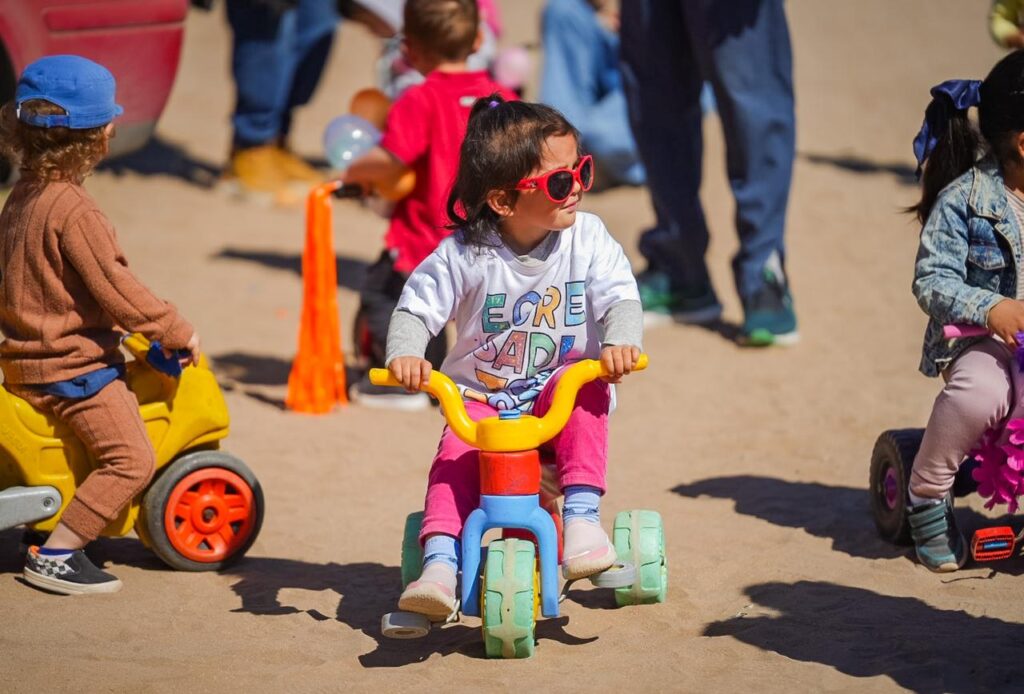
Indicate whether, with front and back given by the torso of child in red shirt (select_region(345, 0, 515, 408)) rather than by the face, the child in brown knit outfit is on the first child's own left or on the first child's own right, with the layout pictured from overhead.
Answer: on the first child's own left

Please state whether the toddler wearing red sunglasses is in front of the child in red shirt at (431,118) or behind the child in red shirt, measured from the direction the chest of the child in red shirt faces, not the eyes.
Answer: behind

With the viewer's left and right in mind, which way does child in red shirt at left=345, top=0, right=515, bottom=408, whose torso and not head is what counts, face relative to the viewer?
facing away from the viewer and to the left of the viewer

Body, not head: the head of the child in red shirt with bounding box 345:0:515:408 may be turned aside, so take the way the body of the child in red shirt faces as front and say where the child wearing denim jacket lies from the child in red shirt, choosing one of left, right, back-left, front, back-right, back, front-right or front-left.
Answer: back

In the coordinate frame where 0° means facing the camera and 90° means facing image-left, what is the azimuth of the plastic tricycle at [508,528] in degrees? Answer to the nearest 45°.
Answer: approximately 0°

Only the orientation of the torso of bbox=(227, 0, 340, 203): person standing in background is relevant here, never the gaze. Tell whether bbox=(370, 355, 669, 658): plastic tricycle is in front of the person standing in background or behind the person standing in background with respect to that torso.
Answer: in front

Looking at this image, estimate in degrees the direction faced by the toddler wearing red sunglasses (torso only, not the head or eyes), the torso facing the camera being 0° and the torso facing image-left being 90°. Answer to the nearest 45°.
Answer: approximately 0°

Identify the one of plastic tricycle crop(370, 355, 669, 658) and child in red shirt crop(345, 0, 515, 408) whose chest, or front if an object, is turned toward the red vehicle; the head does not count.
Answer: the child in red shirt

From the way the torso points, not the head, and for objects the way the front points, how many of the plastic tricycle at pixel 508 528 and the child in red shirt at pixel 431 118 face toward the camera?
1

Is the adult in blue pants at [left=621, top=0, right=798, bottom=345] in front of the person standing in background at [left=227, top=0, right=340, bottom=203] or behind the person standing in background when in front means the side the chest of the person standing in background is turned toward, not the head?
in front

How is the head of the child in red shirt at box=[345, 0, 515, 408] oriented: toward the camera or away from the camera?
away from the camera
